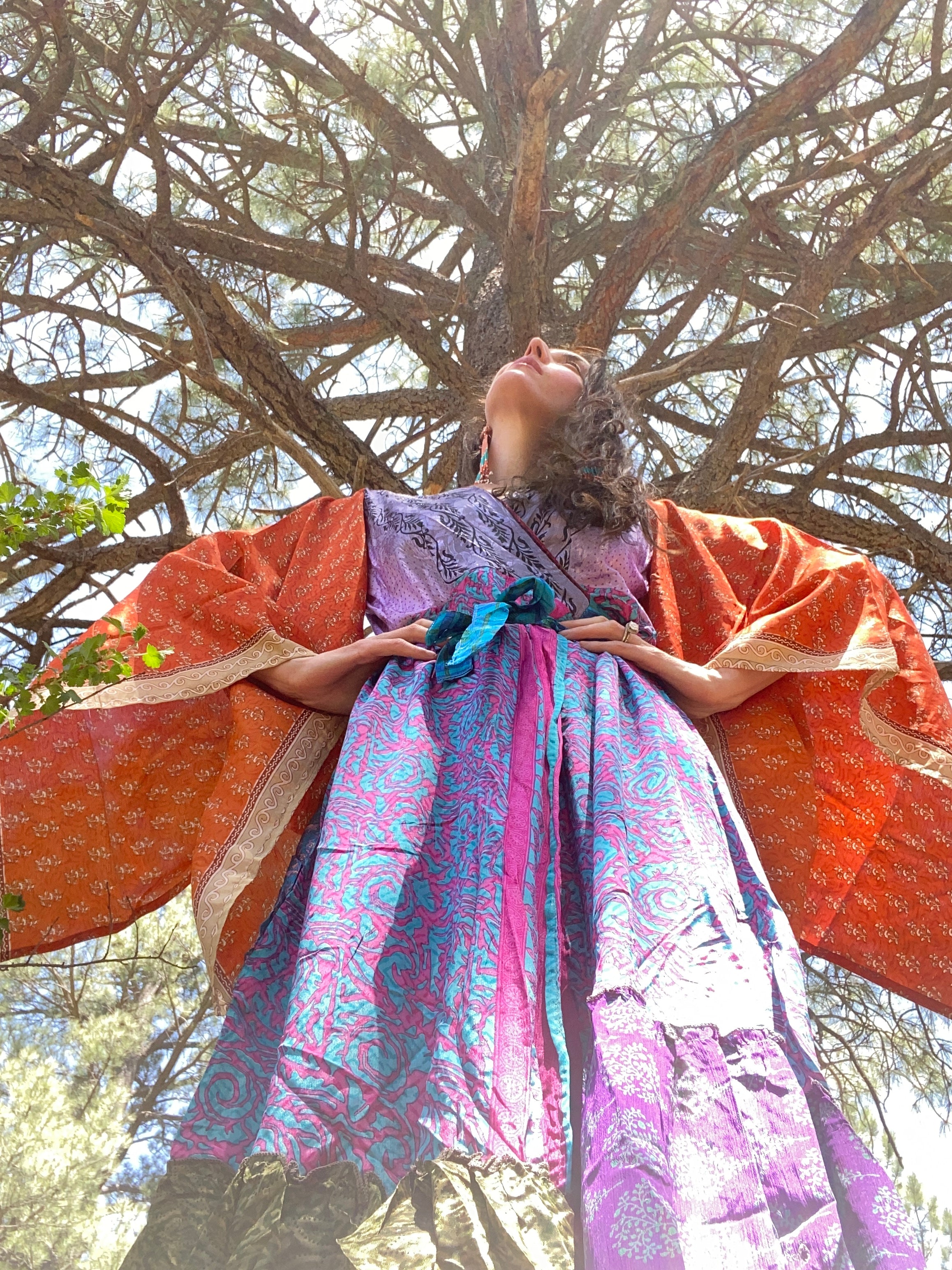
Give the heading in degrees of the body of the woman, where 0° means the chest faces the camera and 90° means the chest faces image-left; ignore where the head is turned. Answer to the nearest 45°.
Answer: approximately 0°
